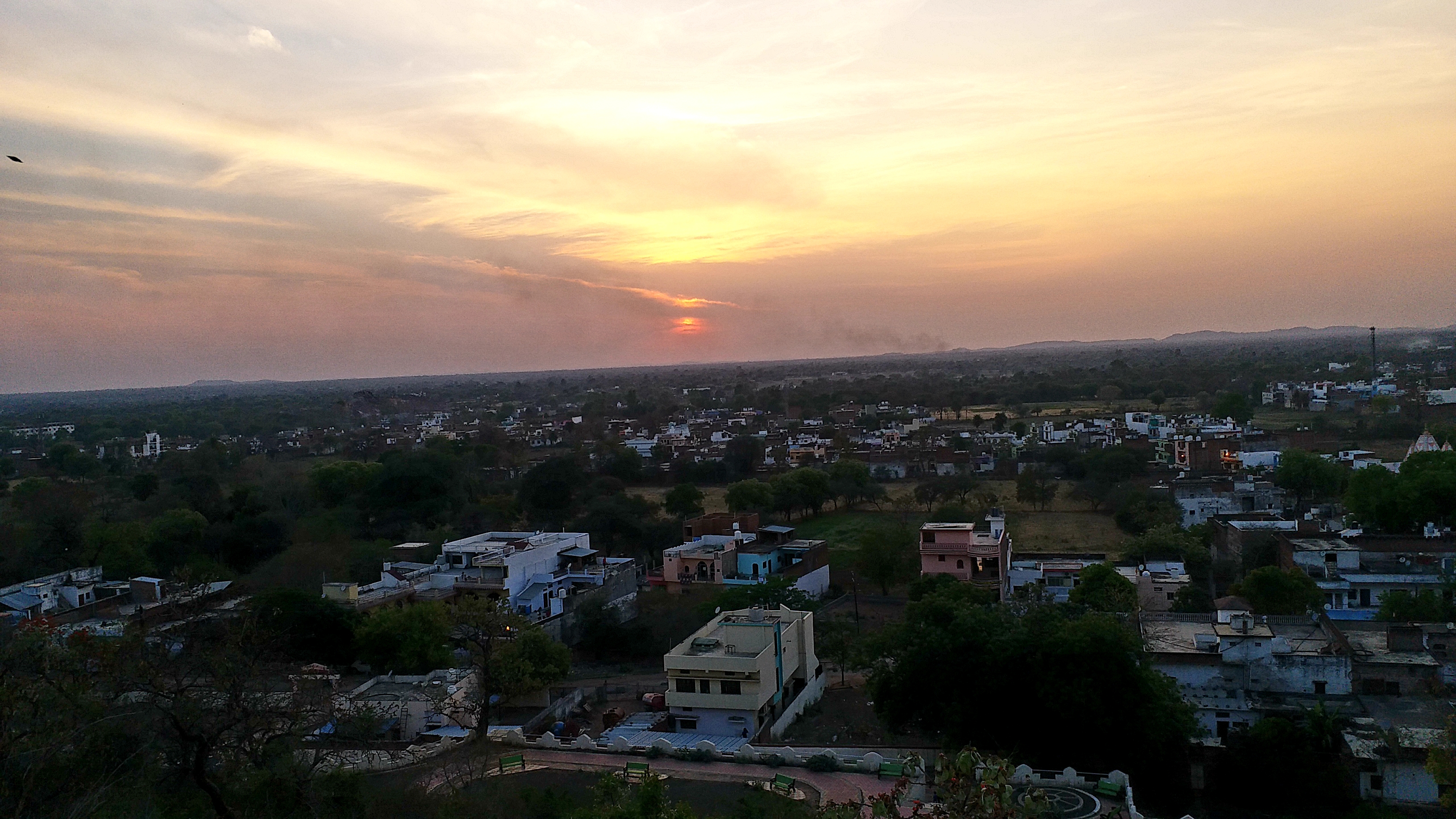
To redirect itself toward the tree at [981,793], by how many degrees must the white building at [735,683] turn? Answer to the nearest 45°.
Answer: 0° — it already faces it

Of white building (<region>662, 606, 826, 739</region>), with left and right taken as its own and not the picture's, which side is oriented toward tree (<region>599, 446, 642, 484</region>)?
back

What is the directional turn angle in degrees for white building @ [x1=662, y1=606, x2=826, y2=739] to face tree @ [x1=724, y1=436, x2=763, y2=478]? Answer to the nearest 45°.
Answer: approximately 180°

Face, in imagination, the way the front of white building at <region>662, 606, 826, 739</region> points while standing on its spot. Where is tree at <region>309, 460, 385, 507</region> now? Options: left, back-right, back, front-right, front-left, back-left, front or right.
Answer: back-right

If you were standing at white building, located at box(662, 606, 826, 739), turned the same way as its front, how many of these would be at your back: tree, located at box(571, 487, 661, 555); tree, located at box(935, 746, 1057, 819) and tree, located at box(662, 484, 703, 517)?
2

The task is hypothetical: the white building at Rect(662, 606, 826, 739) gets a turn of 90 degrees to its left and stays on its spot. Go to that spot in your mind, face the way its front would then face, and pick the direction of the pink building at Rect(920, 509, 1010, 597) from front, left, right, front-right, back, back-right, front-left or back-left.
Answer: front-left

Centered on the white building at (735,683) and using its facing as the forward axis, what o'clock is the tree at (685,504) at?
The tree is roughly at 6 o'clock from the white building.

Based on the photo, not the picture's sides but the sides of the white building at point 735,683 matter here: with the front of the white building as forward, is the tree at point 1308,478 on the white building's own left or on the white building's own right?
on the white building's own left

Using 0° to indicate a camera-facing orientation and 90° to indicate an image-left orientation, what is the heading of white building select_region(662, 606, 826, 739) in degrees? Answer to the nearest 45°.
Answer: approximately 0°

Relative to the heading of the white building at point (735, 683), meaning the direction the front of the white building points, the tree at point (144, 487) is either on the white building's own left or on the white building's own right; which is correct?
on the white building's own right

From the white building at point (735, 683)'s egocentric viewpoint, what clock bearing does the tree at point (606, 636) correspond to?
The tree is roughly at 5 o'clock from the white building.

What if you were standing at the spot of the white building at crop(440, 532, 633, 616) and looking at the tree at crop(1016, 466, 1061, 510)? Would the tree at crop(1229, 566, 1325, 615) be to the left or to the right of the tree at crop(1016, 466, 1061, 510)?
right

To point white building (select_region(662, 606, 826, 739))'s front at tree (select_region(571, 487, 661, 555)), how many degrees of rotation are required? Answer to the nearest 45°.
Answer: approximately 180°

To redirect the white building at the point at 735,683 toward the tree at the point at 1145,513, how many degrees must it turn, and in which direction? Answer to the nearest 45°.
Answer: approximately 135° to its left

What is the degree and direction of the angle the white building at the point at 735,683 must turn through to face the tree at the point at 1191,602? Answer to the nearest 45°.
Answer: approximately 135° to its left
